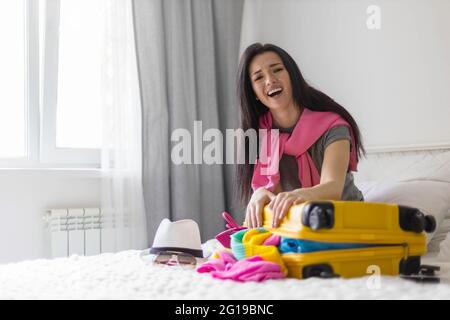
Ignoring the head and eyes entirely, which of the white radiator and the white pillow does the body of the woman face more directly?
the white radiator

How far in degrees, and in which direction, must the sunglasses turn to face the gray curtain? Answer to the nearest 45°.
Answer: approximately 180°

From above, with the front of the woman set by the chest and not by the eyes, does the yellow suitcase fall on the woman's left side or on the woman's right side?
on the woman's left side

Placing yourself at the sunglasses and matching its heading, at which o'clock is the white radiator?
The white radiator is roughly at 5 o'clock from the sunglasses.
